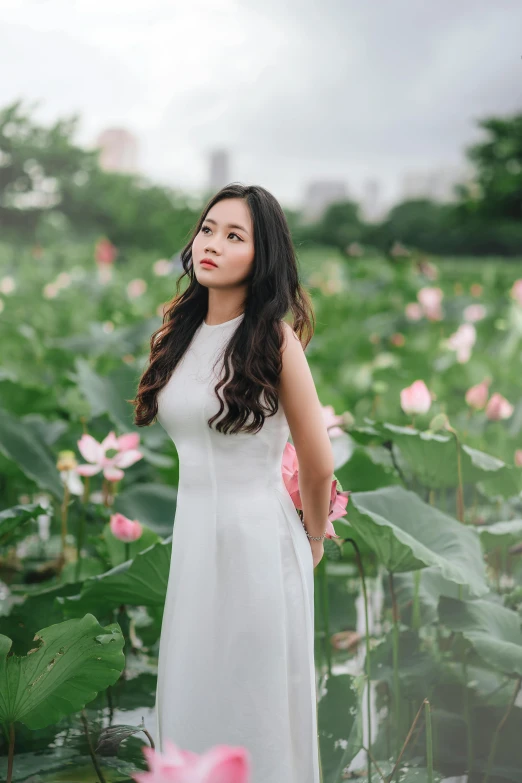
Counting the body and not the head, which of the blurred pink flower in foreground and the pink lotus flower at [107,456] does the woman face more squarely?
the blurred pink flower in foreground

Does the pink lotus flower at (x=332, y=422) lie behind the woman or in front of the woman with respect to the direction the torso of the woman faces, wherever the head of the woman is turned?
behind

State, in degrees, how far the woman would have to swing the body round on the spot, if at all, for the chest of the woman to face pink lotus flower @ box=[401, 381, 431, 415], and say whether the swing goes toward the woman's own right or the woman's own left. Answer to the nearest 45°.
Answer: approximately 180°

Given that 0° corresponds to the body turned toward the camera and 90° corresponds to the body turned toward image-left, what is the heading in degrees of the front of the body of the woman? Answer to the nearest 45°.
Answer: approximately 45°

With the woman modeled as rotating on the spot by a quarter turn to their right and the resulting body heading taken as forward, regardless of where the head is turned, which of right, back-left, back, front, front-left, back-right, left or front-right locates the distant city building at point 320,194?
front-right

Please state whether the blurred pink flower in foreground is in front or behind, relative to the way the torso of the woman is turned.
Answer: in front

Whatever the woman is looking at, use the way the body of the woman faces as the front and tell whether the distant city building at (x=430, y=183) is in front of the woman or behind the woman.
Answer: behind

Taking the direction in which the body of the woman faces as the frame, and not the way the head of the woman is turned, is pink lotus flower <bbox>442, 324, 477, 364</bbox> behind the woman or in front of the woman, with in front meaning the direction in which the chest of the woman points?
behind

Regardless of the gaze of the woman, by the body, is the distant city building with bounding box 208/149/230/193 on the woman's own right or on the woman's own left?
on the woman's own right
